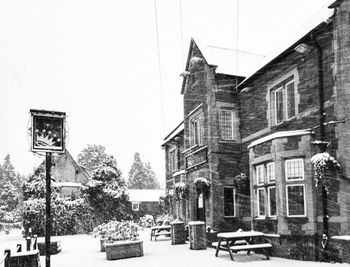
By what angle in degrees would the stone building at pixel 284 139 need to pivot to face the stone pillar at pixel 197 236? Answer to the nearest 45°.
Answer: approximately 90° to its right

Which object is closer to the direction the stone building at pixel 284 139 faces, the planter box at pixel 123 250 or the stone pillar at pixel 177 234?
the planter box

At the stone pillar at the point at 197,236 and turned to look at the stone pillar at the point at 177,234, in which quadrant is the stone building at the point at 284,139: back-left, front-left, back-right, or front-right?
back-right

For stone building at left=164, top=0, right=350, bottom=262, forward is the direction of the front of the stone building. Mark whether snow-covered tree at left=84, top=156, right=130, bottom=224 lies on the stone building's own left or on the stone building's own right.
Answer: on the stone building's own right

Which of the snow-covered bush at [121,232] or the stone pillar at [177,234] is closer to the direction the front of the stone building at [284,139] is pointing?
the snow-covered bush

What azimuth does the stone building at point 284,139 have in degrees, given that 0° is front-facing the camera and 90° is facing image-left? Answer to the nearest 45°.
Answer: approximately 45°

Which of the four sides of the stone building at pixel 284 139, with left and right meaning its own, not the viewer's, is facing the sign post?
front

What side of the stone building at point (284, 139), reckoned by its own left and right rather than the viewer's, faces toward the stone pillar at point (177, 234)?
right

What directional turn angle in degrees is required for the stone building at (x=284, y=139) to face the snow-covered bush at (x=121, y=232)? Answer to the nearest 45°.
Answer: approximately 45° to its right
